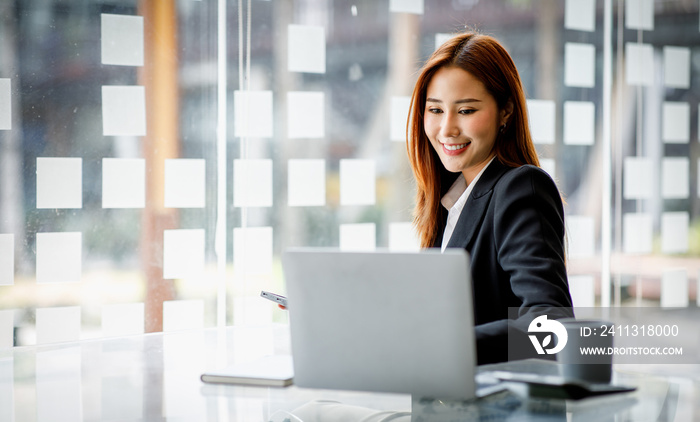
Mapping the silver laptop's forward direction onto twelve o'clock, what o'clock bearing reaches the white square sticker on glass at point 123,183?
The white square sticker on glass is roughly at 11 o'clock from the silver laptop.

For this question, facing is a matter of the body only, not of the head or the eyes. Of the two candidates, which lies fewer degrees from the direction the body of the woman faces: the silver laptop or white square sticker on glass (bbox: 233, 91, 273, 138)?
the silver laptop

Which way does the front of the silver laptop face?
away from the camera

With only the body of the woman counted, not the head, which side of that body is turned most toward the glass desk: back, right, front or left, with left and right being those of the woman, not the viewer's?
front

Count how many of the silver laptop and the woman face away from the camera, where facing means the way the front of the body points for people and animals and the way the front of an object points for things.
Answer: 1

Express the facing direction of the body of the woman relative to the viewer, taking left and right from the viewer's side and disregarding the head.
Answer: facing the viewer and to the left of the viewer

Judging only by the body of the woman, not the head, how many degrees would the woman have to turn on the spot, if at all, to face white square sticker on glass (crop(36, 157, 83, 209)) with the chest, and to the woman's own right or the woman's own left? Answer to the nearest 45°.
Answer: approximately 90° to the woman's own right

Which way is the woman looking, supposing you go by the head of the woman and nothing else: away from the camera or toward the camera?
toward the camera

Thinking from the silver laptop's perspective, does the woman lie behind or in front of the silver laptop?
in front

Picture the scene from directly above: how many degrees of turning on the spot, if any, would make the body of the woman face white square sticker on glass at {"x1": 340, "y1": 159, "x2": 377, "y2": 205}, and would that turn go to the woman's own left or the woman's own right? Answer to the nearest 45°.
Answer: approximately 135° to the woman's own right

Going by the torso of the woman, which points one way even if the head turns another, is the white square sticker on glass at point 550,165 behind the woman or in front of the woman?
behind

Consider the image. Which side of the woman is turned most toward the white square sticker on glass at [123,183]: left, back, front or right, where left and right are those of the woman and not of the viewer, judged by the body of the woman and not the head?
right

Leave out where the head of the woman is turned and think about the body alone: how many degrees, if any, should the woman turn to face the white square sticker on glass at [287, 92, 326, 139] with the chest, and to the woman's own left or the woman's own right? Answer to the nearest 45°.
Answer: approximately 90° to the woman's own right

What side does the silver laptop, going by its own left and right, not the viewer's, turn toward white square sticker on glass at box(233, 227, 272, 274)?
front

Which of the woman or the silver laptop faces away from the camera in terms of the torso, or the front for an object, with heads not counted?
the silver laptop

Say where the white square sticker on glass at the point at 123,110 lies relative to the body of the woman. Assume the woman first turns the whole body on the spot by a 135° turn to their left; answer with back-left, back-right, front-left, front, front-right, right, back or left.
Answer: back-left

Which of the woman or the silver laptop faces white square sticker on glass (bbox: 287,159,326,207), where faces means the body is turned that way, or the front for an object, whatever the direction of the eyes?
the silver laptop
